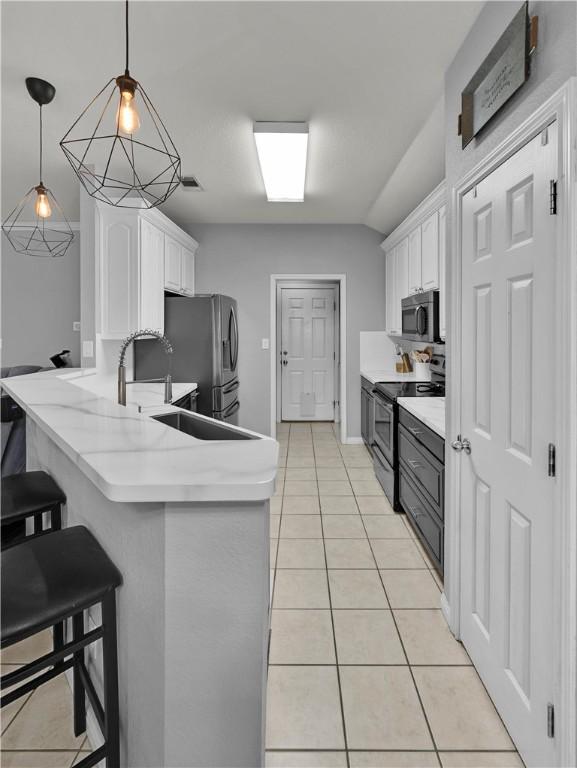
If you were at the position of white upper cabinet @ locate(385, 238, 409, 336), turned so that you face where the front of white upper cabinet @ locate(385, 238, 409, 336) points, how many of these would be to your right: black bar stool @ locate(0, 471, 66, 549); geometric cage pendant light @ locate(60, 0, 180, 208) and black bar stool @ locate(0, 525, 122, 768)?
0

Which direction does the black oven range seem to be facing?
to the viewer's left

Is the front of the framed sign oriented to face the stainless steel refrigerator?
no

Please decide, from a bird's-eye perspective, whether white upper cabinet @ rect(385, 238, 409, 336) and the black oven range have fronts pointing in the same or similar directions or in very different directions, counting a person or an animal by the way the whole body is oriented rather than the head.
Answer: same or similar directions

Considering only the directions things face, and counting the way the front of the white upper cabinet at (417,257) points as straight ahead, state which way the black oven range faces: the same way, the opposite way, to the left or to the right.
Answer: the same way

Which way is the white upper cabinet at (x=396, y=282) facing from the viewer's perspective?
to the viewer's left

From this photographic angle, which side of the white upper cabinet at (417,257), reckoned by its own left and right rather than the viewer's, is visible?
left

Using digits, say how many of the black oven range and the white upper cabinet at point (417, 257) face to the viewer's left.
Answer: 2

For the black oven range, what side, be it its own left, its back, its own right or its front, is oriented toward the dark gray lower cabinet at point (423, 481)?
left
